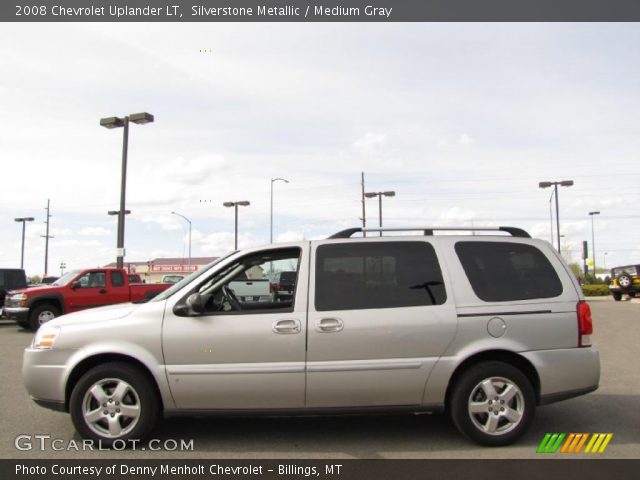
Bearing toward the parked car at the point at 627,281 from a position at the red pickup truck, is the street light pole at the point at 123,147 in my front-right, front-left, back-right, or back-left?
front-left

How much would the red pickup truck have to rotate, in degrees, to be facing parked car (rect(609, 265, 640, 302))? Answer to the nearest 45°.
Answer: approximately 135° to its left

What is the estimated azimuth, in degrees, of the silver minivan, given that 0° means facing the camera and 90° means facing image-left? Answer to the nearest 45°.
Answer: approximately 90°

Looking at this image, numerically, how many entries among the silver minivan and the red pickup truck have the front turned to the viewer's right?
0

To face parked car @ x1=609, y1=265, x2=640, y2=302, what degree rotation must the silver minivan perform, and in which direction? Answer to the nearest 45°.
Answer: approximately 135° to its right

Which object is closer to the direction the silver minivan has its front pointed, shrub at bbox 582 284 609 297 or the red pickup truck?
the red pickup truck

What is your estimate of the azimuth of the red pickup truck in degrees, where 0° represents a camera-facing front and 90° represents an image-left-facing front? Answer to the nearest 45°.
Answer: approximately 45°

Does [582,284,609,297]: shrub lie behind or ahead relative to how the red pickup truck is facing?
behind
